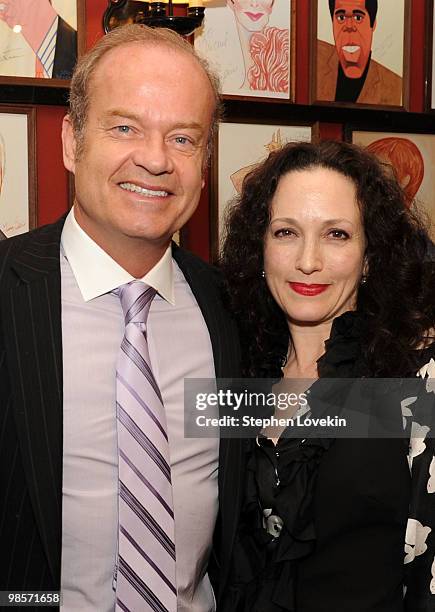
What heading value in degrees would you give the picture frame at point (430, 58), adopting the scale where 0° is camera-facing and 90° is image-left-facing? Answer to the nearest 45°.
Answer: approximately 0°

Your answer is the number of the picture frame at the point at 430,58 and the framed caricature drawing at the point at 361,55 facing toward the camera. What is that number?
2

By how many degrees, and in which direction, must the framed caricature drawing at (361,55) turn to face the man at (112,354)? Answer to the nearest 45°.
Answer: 0° — it already faces them

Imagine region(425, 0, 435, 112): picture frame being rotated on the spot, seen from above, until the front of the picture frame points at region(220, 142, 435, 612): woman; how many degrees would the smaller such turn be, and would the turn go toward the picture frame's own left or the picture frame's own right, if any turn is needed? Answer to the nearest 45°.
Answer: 0° — it already faces them

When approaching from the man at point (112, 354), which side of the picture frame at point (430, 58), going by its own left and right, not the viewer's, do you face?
front
